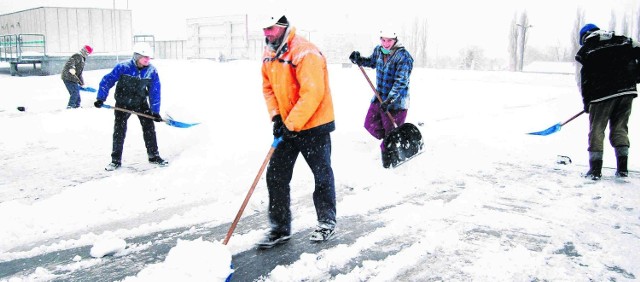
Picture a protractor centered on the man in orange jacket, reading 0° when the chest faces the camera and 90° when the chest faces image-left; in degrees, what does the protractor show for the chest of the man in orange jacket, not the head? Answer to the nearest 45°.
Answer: approximately 45°

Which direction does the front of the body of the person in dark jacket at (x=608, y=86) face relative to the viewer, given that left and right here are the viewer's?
facing away from the viewer and to the left of the viewer

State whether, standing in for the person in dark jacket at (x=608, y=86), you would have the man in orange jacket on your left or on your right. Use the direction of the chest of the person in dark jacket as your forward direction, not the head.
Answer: on your left

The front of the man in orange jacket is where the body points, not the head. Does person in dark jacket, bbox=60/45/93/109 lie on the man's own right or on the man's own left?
on the man's own right

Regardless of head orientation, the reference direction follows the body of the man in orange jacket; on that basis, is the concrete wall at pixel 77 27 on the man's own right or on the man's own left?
on the man's own right

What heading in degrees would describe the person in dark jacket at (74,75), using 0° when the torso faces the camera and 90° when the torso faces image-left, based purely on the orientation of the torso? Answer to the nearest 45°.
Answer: approximately 270°

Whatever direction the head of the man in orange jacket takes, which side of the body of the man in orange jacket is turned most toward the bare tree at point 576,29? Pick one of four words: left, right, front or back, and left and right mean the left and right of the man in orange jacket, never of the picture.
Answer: back

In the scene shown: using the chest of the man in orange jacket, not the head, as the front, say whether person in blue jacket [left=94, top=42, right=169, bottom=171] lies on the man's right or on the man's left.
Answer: on the man's right
